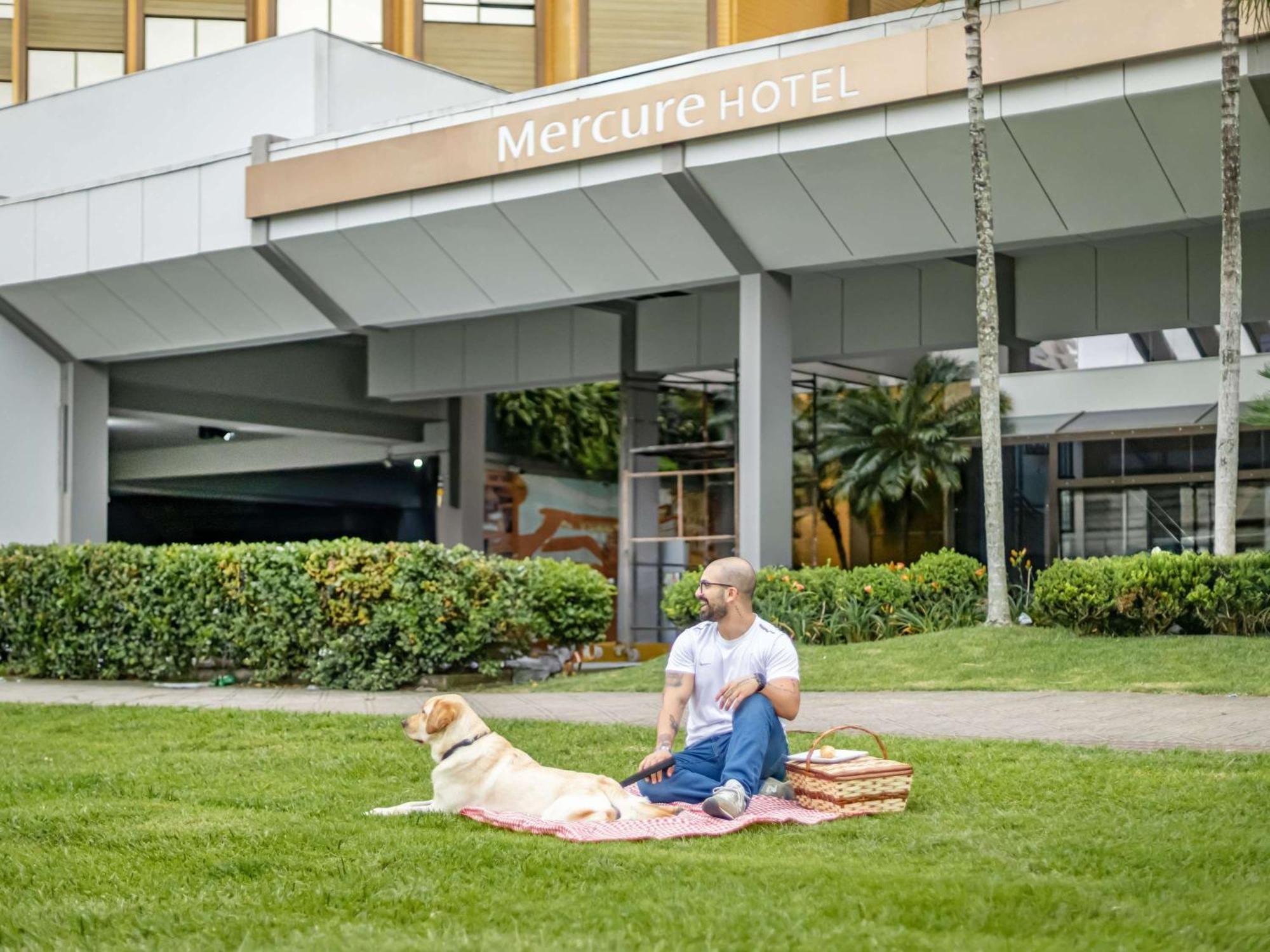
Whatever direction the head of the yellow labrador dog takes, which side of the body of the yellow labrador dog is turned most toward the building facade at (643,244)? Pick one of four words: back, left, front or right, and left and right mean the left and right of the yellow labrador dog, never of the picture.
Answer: right

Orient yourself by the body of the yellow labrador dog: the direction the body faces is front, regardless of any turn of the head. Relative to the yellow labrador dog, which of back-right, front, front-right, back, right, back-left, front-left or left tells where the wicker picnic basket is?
back

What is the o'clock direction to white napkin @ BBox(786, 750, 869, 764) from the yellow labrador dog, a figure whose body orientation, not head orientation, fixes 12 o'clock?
The white napkin is roughly at 6 o'clock from the yellow labrador dog.

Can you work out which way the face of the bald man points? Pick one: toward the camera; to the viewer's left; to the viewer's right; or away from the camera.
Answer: to the viewer's left

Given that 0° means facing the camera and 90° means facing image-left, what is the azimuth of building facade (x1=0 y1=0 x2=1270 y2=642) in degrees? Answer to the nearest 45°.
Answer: approximately 45°

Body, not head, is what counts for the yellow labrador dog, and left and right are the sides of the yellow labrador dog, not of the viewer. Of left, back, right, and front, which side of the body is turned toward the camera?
left
